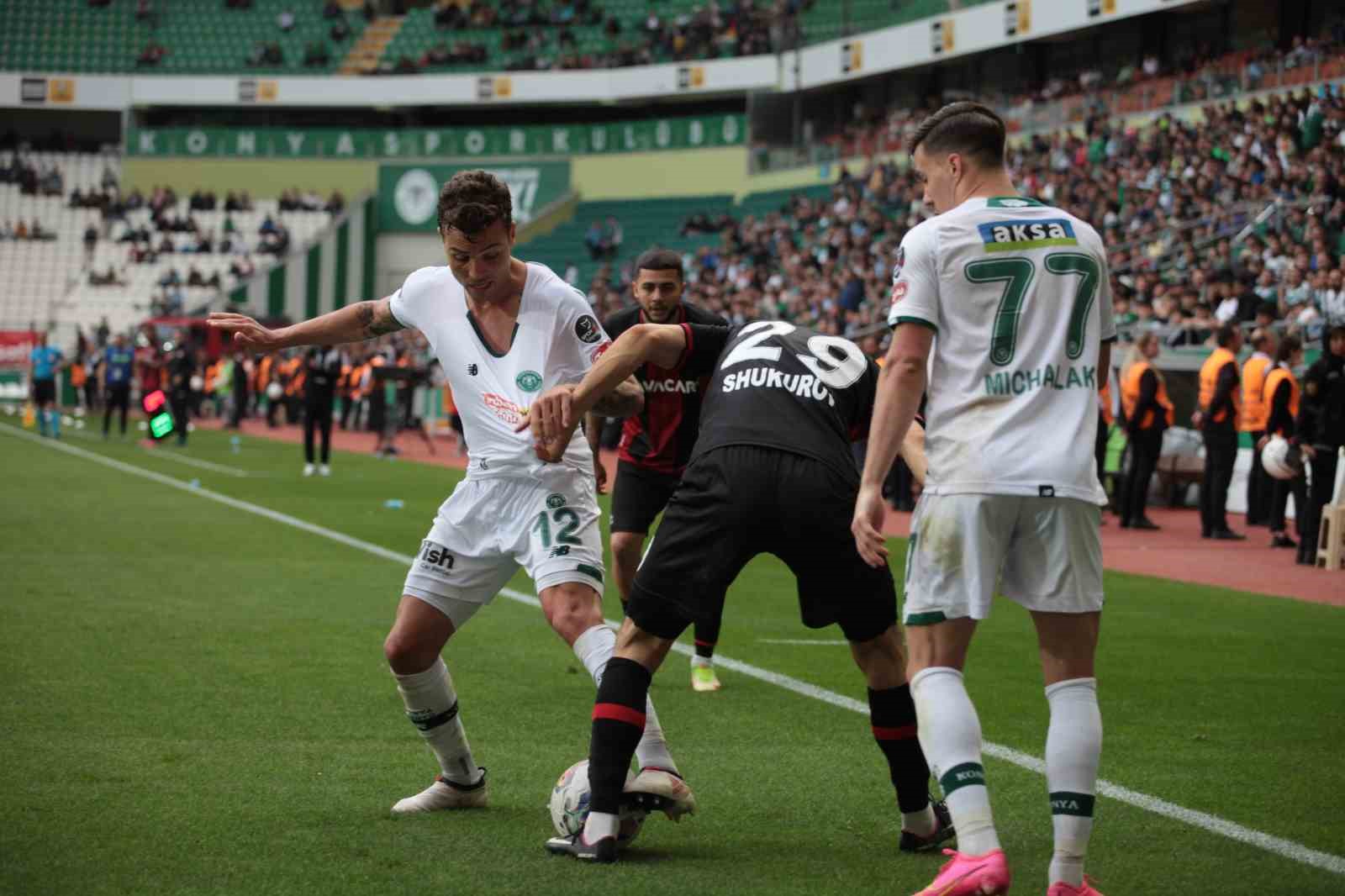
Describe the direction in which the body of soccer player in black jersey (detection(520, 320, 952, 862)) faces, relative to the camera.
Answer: away from the camera

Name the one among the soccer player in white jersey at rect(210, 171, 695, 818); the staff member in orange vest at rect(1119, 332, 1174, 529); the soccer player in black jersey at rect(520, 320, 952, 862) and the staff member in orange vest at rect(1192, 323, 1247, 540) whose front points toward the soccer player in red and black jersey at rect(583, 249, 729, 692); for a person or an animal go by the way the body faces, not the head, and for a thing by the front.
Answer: the soccer player in black jersey at rect(520, 320, 952, 862)

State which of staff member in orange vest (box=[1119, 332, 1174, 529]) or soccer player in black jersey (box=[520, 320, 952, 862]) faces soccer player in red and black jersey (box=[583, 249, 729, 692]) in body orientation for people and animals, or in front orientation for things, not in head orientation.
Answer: soccer player in black jersey (box=[520, 320, 952, 862])

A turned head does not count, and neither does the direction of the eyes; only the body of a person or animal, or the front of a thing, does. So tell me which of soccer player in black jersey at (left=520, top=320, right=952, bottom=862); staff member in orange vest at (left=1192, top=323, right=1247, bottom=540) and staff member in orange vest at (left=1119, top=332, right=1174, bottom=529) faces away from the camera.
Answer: the soccer player in black jersey

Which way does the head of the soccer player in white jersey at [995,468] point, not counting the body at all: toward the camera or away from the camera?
away from the camera

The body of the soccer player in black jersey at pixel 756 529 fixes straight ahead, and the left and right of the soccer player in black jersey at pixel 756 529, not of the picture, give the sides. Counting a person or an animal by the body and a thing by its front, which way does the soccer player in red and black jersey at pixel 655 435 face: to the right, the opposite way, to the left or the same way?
the opposite way
